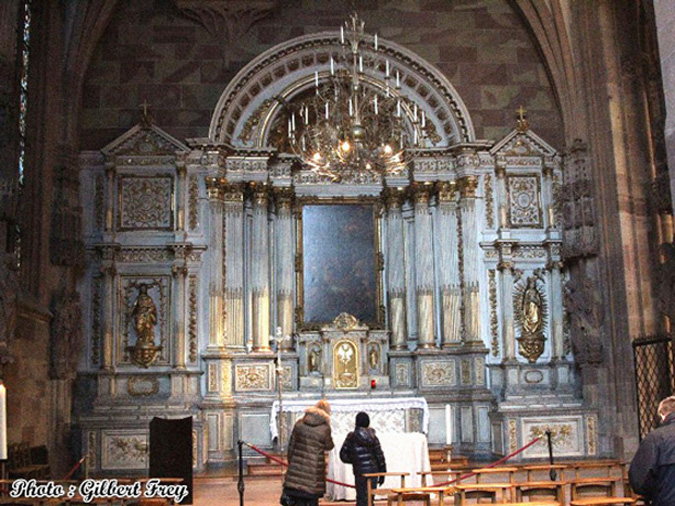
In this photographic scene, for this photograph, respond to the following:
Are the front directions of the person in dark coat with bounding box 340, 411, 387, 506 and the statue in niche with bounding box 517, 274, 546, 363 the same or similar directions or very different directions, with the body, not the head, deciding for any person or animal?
very different directions

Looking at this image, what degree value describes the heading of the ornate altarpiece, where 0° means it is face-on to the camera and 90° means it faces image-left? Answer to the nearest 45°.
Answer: approximately 0°

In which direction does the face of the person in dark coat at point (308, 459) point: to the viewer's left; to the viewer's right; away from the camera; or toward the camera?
away from the camera

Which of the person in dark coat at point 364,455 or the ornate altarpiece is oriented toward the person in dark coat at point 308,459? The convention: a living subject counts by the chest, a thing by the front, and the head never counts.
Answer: the ornate altarpiece

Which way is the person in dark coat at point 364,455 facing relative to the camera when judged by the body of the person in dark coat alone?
away from the camera

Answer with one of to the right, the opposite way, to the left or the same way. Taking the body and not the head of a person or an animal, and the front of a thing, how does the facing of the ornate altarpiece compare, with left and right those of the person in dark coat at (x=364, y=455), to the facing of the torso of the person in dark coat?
the opposite way

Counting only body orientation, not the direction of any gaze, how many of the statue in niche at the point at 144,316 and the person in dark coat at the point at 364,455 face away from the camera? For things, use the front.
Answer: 1

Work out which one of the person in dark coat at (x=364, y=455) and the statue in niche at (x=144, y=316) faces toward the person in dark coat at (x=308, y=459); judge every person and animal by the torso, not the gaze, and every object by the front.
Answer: the statue in niche

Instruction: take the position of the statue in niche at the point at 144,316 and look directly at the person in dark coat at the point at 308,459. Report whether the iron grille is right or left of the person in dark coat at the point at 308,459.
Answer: left
